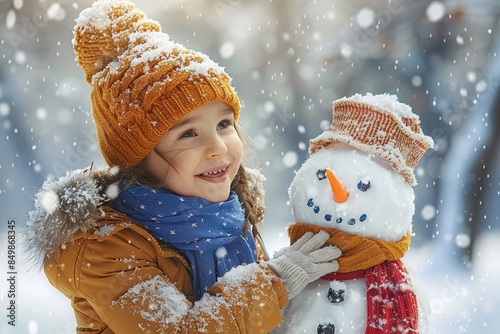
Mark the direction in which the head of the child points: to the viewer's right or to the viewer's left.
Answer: to the viewer's right

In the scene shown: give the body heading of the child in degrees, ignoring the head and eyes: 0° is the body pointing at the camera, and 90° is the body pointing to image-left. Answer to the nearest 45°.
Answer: approximately 315°

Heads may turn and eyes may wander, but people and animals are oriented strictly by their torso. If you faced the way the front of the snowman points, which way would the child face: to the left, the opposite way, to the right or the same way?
to the left
